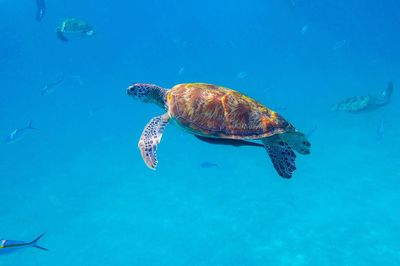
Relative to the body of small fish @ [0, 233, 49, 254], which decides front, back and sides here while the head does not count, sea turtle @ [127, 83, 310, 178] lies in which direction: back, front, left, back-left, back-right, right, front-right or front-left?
back-left

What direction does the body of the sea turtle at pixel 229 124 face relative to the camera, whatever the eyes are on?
to the viewer's left

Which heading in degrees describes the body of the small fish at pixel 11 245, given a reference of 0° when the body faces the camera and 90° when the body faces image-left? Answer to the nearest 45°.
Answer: approximately 90°

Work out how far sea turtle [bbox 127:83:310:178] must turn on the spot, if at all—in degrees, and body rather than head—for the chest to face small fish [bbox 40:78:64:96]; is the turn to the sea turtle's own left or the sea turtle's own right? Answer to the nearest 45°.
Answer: approximately 45° to the sea turtle's own right

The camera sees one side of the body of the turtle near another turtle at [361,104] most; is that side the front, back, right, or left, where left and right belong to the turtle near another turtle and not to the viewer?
left
